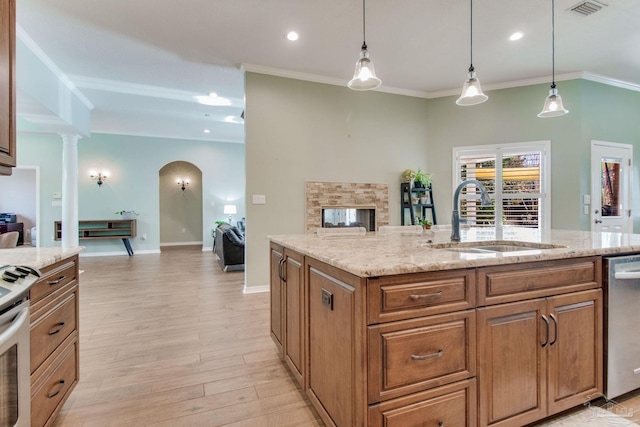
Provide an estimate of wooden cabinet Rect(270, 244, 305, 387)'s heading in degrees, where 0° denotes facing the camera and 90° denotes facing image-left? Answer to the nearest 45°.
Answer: approximately 45°

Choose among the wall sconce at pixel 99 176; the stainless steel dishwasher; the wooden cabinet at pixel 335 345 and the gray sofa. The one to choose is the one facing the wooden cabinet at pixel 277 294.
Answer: the wall sconce

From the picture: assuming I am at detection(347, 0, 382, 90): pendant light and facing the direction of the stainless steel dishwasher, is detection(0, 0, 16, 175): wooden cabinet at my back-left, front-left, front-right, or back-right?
back-right

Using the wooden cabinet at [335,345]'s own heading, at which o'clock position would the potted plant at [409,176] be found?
The potted plant is roughly at 5 o'clock from the wooden cabinet.

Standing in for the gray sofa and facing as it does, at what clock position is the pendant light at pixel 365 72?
The pendant light is roughly at 4 o'clock from the gray sofa.

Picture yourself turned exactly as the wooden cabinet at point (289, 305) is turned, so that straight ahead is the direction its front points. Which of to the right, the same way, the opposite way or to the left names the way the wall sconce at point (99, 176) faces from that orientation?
to the left

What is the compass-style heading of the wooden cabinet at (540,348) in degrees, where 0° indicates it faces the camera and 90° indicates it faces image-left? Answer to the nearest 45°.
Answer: approximately 315°

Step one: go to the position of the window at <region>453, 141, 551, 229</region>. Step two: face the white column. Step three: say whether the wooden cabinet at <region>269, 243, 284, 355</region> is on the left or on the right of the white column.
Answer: left

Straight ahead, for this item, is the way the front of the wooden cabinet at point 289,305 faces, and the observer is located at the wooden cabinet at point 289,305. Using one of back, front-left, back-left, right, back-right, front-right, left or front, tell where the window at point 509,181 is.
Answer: back

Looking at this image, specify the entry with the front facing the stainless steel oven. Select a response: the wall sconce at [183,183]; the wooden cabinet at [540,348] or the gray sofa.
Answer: the wall sconce

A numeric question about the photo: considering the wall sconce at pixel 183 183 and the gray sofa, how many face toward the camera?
1

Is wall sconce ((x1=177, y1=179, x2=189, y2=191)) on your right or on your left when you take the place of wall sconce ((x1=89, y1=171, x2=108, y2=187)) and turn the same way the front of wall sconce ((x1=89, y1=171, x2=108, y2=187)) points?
on your left
